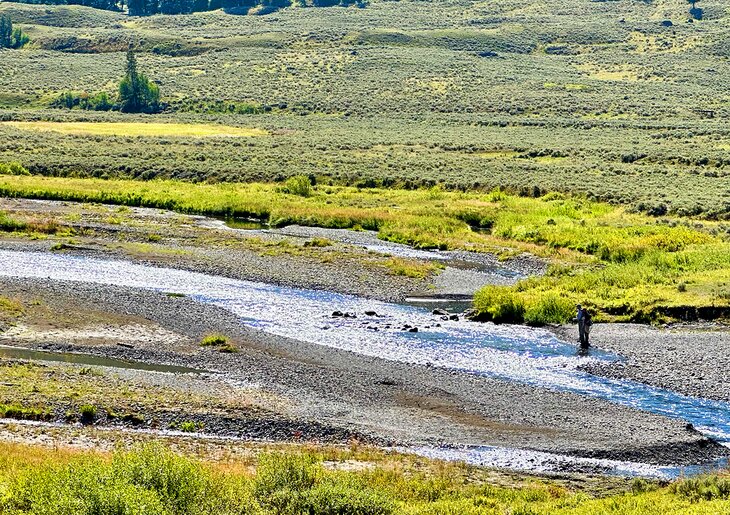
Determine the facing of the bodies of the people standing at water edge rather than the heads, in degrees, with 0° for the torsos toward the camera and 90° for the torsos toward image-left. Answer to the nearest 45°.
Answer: approximately 90°

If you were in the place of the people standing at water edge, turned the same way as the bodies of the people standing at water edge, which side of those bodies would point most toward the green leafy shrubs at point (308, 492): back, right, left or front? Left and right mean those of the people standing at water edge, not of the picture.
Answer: left

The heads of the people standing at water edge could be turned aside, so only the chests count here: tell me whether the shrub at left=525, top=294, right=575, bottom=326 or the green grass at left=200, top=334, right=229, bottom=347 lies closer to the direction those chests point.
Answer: the green grass

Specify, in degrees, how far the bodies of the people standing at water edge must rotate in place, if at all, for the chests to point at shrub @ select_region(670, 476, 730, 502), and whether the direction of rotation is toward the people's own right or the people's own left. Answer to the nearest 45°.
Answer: approximately 90° to the people's own left

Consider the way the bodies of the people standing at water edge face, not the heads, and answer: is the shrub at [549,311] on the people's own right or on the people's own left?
on the people's own right

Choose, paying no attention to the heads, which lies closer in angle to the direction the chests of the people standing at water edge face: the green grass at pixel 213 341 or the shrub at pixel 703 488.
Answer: the green grass

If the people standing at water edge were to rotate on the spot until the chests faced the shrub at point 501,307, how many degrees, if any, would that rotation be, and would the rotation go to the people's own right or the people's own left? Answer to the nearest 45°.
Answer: approximately 45° to the people's own right
